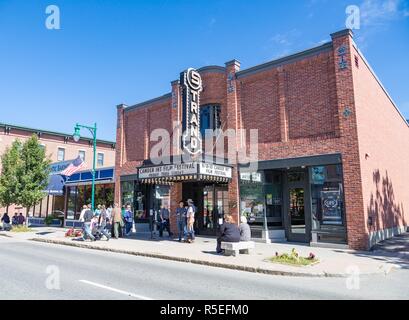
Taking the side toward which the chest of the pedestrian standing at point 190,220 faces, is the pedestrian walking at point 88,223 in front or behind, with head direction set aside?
in front

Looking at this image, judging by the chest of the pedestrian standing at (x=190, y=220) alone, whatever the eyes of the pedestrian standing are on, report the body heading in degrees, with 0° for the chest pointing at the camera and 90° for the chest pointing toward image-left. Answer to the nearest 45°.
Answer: approximately 90°

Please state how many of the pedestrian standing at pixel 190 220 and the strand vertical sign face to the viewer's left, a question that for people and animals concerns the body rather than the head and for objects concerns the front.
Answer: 1

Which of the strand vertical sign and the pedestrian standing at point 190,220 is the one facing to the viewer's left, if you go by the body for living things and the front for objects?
the pedestrian standing

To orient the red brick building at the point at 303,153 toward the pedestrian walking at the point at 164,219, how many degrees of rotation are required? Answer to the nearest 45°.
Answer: approximately 45° to its right

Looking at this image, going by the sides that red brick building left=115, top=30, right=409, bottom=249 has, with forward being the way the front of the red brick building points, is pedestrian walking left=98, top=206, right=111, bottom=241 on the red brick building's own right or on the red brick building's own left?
on the red brick building's own right

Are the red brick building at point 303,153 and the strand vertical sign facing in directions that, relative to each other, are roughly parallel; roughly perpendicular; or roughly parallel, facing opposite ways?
roughly perpendicular

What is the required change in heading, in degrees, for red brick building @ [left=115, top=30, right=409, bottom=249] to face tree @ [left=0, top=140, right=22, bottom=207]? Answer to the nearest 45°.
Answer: approximately 45° to its right

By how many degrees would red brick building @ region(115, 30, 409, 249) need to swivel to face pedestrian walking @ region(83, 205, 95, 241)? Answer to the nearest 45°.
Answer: approximately 45° to its right
